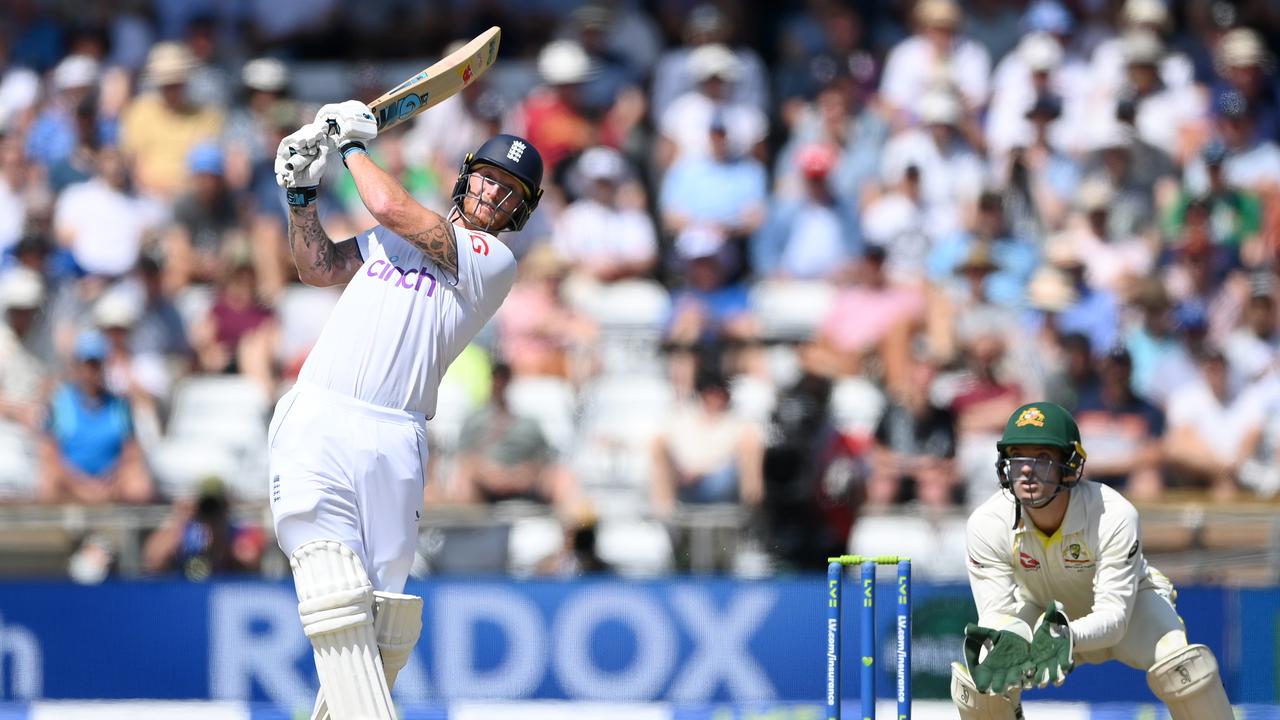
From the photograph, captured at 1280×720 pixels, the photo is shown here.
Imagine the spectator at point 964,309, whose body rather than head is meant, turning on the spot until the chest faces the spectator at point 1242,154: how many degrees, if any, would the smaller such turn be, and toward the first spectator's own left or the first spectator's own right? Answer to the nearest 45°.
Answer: approximately 135° to the first spectator's own left

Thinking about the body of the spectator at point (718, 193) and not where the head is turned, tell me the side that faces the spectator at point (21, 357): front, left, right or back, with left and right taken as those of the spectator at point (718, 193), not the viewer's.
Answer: right

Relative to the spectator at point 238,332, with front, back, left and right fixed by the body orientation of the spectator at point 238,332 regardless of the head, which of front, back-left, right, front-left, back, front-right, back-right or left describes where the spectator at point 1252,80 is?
left

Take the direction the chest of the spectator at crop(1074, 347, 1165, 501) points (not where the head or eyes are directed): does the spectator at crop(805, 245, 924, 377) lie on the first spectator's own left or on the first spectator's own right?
on the first spectator's own right

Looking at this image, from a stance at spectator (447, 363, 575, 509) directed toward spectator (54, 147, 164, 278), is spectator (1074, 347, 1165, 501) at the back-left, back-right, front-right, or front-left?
back-right

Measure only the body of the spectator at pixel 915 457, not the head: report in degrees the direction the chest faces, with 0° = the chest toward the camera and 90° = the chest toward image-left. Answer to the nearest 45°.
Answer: approximately 0°
